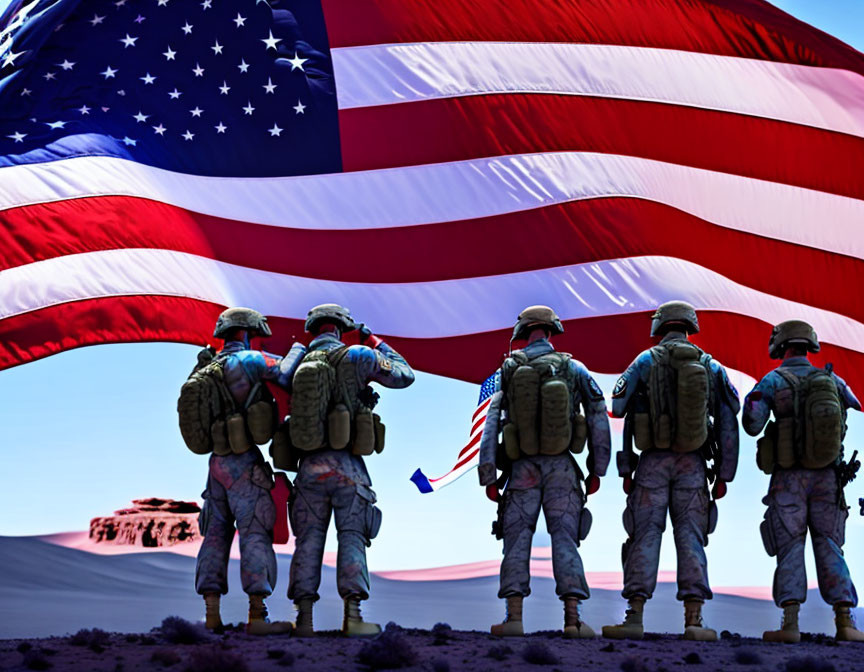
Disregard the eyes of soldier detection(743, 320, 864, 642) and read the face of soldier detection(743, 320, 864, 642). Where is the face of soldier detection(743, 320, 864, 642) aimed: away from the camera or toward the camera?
away from the camera

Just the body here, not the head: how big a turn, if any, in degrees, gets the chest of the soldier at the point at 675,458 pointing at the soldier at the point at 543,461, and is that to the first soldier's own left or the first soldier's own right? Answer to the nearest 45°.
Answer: approximately 90° to the first soldier's own left

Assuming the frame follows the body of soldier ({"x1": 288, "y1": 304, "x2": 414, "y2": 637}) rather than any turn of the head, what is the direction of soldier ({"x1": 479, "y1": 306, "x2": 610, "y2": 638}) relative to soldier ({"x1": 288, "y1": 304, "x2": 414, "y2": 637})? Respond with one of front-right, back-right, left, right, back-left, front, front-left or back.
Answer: front-right

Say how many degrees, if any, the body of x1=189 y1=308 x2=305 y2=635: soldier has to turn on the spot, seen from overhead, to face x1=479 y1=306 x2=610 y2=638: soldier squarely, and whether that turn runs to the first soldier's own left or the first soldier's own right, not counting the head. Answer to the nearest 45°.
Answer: approximately 45° to the first soldier's own right

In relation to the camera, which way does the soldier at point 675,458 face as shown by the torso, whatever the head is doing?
away from the camera

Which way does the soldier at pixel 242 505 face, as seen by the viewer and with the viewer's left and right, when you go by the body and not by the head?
facing away from the viewer and to the right of the viewer

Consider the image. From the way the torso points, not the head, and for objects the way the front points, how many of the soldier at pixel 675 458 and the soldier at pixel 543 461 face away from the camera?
2

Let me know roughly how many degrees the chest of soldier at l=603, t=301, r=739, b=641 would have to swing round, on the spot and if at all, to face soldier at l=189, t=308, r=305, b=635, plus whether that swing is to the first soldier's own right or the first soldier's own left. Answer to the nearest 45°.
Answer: approximately 90° to the first soldier's own left

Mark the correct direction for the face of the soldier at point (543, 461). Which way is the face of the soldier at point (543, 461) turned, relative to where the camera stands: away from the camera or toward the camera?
away from the camera

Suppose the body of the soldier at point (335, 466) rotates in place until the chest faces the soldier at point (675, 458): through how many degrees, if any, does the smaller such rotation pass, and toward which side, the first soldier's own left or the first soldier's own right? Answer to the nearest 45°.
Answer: approximately 45° to the first soldier's own right

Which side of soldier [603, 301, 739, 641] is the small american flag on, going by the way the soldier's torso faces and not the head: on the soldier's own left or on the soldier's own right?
on the soldier's own left

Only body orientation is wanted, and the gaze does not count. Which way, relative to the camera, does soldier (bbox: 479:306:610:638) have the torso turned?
away from the camera
